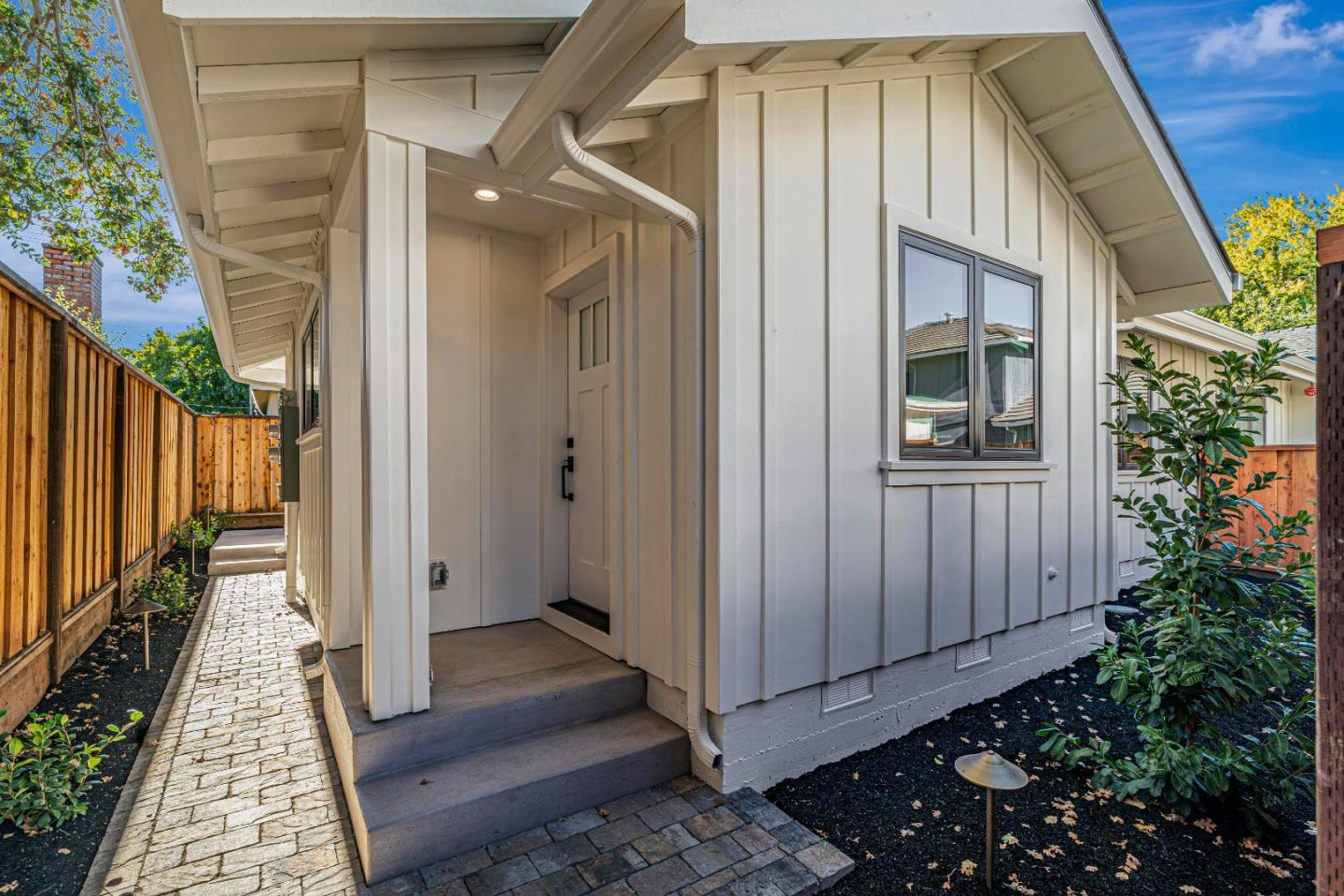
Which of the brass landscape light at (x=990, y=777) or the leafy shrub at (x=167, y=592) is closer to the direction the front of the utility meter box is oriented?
the leafy shrub

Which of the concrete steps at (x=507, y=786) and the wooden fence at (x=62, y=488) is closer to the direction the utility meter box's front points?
the wooden fence

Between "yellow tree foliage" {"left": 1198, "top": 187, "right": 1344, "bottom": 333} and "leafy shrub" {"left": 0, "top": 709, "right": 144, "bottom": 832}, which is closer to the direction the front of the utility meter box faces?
the leafy shrub

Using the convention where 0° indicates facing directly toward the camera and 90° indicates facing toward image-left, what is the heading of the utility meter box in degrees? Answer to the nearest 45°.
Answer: approximately 90°

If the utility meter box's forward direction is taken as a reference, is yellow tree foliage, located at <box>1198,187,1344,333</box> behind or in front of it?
behind

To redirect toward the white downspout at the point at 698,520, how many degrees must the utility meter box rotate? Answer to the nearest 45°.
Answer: approximately 90° to its left

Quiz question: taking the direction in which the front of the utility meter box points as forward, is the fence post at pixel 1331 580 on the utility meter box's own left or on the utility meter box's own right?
on the utility meter box's own left

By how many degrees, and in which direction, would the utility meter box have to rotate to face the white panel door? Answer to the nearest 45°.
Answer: approximately 135° to its left

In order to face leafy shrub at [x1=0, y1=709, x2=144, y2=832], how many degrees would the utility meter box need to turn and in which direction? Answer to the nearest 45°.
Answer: approximately 90° to its left

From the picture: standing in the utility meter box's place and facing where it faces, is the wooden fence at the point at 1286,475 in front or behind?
behind

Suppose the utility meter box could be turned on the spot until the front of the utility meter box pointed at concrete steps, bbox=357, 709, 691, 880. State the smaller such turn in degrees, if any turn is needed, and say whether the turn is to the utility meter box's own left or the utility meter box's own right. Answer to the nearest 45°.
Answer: approximately 90° to the utility meter box's own left

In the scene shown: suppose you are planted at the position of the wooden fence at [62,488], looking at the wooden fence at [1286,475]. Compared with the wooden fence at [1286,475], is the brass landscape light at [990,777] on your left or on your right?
right

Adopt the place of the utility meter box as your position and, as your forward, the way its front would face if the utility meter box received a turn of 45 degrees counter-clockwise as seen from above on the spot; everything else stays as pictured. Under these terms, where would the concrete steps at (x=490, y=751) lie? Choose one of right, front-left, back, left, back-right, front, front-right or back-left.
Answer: front-left
